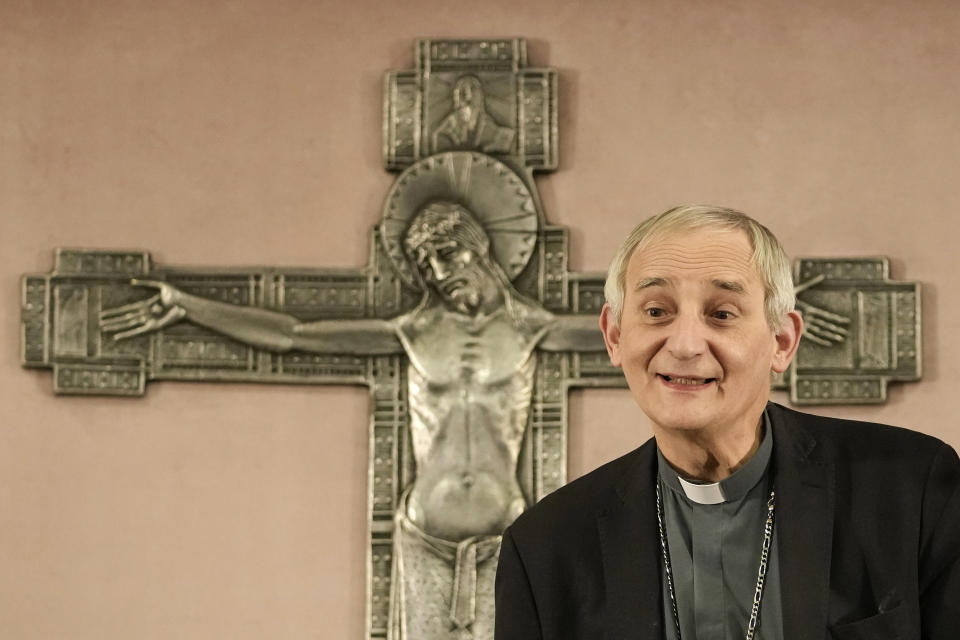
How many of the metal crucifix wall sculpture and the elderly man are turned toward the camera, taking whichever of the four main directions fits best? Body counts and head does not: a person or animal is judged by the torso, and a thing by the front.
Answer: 2

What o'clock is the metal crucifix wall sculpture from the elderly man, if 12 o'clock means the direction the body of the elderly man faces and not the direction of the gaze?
The metal crucifix wall sculpture is roughly at 5 o'clock from the elderly man.

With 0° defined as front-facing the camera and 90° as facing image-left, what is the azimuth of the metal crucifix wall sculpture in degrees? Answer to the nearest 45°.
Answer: approximately 0°

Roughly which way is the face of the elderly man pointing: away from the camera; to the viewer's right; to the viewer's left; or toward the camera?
toward the camera

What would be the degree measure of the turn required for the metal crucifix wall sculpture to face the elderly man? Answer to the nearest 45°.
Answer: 0° — it already faces them

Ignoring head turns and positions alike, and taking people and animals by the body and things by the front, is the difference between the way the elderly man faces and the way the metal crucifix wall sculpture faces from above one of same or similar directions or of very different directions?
same or similar directions

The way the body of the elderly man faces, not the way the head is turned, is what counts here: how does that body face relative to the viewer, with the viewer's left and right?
facing the viewer
